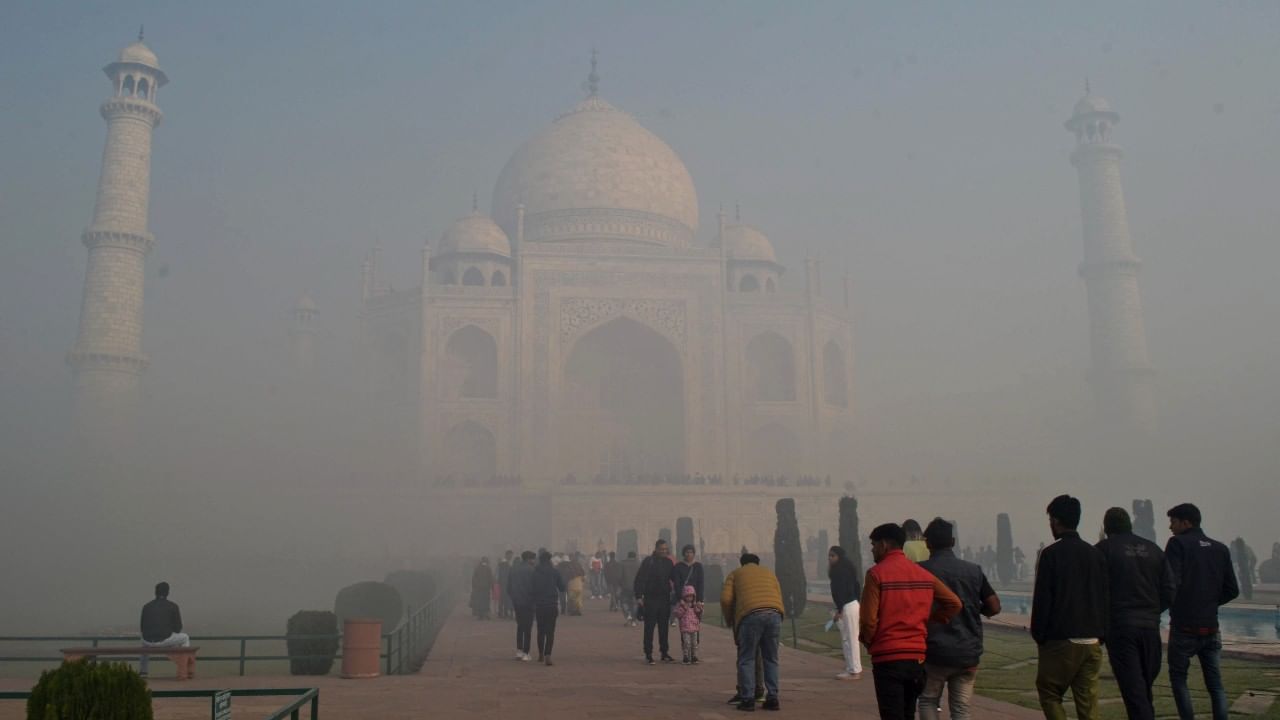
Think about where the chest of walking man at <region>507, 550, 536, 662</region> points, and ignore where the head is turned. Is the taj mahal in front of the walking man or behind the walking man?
in front

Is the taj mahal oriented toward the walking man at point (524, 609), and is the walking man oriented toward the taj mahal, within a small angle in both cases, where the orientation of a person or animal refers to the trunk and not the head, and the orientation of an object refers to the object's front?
yes

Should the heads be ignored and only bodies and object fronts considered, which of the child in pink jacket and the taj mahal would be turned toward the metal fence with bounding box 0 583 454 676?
the taj mahal

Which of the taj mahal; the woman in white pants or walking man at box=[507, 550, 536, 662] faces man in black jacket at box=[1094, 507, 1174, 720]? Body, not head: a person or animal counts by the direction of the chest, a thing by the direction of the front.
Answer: the taj mahal

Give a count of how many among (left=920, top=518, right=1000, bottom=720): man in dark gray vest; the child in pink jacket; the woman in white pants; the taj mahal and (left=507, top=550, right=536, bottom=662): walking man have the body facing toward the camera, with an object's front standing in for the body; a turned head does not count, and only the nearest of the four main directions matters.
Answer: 2

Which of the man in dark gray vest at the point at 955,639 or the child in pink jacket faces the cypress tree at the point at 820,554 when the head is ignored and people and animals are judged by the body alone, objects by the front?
the man in dark gray vest

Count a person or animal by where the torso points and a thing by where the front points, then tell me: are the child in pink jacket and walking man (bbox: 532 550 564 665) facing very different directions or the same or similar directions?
very different directions

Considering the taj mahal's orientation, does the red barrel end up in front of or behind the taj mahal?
in front

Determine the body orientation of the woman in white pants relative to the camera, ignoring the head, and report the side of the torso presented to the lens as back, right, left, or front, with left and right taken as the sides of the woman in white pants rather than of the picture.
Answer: left

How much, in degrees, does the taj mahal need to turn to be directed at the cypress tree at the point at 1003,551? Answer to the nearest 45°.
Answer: approximately 45° to its left

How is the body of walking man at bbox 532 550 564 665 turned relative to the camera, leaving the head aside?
away from the camera

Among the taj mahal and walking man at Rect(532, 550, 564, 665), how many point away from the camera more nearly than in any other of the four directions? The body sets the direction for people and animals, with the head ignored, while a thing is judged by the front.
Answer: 1

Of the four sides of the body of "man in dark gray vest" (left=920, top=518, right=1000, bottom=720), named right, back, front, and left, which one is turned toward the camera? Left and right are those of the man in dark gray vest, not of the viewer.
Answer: back

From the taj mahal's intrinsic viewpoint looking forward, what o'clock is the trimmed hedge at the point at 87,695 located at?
The trimmed hedge is roughly at 12 o'clock from the taj mahal.
